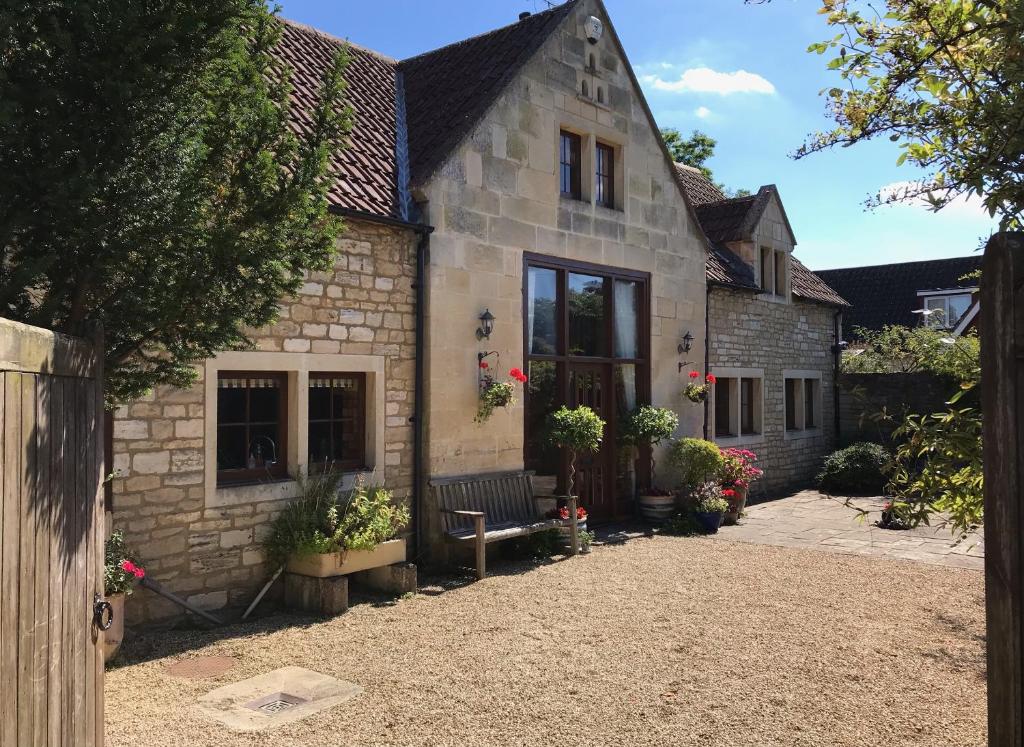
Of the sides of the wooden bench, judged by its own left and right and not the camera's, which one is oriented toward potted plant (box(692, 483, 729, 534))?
left

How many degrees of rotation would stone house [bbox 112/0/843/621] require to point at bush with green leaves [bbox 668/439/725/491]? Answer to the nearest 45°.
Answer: approximately 90° to its left

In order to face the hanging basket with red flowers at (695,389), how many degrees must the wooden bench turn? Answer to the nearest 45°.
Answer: approximately 90° to its left

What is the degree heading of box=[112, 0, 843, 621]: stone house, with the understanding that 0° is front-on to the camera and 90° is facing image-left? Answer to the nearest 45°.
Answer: approximately 315°

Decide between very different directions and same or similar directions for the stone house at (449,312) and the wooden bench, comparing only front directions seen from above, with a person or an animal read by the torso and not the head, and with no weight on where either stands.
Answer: same or similar directions

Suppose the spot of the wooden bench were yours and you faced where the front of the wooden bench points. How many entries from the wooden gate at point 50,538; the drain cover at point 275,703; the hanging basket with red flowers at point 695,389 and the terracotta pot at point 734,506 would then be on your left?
2

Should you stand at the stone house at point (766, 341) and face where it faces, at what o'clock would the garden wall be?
The garden wall is roughly at 9 o'clock from the stone house.

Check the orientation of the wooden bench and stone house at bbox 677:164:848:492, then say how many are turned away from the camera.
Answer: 0

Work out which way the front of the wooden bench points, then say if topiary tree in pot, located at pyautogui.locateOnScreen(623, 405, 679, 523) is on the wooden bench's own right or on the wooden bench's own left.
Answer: on the wooden bench's own left

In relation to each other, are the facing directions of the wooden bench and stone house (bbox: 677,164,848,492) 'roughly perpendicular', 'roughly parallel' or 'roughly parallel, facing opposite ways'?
roughly parallel

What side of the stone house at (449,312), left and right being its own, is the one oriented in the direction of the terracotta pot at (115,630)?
right

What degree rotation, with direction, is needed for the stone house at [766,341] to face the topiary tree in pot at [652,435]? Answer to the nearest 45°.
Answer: approximately 45° to its right

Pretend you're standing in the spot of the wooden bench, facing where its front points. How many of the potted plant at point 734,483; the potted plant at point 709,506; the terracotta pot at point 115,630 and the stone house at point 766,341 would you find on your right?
1

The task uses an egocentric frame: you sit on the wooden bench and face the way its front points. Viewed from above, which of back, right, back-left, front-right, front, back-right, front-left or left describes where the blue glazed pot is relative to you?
left

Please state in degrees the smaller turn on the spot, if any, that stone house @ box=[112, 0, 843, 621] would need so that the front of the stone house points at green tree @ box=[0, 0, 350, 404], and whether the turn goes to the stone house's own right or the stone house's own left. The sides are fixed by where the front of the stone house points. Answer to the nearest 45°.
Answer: approximately 45° to the stone house's own right

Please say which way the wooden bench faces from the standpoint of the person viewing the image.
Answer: facing the viewer and to the right of the viewer

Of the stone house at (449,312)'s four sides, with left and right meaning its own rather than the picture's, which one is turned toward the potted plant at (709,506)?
front
